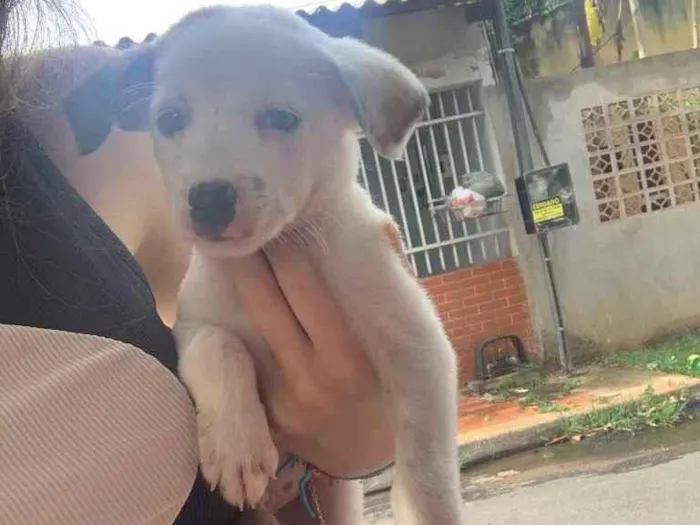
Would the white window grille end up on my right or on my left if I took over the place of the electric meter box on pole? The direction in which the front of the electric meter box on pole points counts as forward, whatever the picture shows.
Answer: on my right

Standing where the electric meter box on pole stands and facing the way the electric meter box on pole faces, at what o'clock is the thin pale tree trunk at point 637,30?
The thin pale tree trunk is roughly at 7 o'clock from the electric meter box on pole.

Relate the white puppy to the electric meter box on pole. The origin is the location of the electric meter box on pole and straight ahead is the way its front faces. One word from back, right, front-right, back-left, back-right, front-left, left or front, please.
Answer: front

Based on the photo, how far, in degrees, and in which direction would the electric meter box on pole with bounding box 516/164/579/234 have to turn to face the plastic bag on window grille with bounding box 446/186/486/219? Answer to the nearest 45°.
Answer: approximately 90° to its right

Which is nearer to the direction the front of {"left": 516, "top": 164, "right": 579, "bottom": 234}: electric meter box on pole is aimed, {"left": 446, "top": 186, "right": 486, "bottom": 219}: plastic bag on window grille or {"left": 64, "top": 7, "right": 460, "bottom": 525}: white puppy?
the white puppy

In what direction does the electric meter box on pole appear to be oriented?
toward the camera

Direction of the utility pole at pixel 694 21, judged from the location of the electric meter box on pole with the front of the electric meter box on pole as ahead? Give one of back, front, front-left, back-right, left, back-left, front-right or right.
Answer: back-left

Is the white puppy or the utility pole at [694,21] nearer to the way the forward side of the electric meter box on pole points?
the white puppy

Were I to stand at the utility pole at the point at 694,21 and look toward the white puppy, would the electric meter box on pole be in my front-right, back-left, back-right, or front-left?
front-right

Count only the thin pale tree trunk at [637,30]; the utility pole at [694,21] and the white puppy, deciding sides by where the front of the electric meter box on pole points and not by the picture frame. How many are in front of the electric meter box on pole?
1
